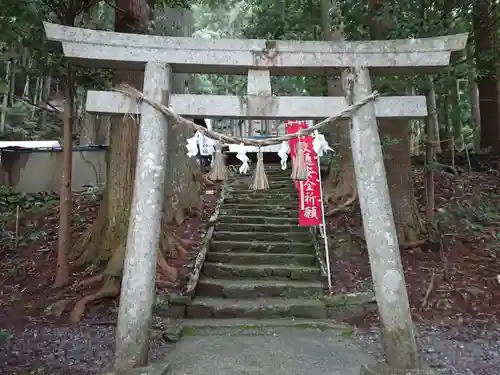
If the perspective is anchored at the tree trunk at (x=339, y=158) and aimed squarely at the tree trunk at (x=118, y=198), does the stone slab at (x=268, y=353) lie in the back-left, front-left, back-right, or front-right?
front-left

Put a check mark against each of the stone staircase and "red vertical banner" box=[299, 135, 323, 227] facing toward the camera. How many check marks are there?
2

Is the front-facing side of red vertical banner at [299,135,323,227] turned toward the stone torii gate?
yes

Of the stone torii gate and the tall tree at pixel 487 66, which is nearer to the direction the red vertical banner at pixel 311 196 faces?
the stone torii gate

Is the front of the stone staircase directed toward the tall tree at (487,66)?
no

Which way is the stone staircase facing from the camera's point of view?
toward the camera

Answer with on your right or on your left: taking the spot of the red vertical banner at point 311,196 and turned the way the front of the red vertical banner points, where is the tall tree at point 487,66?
on your left

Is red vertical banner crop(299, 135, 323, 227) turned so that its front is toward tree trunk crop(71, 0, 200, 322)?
no

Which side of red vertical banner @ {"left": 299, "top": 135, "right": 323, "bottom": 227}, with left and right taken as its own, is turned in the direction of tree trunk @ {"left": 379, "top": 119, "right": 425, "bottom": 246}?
left

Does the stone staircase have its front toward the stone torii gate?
yes

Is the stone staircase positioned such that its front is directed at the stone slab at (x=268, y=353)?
yes

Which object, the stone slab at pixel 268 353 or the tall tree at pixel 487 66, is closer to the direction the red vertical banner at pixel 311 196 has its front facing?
the stone slab

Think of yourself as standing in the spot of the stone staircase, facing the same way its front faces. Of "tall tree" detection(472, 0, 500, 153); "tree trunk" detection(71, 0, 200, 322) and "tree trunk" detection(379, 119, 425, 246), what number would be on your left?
2

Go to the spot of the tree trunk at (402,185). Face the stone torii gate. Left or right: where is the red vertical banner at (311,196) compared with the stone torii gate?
right

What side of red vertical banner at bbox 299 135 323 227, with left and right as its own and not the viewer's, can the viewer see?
front

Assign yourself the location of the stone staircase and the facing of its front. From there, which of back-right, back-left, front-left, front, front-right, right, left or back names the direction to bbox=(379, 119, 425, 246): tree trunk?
left

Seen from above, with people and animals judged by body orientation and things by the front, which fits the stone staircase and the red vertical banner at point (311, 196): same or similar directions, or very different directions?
same or similar directions

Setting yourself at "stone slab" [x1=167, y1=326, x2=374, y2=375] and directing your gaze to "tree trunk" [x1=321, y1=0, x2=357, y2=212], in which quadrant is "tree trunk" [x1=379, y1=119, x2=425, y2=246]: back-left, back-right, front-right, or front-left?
front-right
